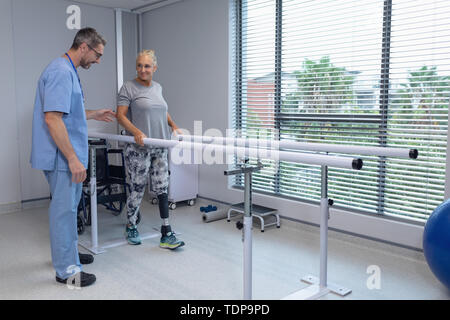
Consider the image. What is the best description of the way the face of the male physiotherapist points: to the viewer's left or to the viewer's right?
to the viewer's right

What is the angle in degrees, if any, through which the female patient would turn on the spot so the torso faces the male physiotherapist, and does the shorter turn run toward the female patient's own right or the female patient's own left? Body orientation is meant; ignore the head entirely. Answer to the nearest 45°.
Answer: approximately 90° to the female patient's own right

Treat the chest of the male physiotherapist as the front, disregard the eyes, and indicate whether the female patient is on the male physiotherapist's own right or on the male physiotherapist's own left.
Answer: on the male physiotherapist's own left

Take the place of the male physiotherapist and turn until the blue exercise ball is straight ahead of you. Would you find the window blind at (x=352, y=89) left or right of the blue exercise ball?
left

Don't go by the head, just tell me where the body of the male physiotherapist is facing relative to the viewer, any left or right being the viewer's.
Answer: facing to the right of the viewer

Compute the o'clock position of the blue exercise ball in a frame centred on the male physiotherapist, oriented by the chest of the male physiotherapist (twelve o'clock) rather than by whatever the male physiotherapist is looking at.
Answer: The blue exercise ball is roughly at 1 o'clock from the male physiotherapist.

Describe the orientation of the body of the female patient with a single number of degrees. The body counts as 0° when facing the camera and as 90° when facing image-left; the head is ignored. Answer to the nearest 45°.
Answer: approximately 315°
